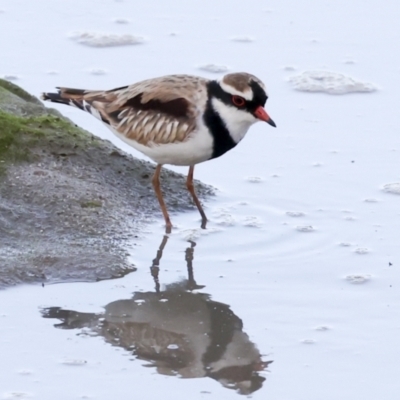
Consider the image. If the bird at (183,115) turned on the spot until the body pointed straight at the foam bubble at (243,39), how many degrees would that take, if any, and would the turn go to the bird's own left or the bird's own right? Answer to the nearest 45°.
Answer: approximately 90° to the bird's own left

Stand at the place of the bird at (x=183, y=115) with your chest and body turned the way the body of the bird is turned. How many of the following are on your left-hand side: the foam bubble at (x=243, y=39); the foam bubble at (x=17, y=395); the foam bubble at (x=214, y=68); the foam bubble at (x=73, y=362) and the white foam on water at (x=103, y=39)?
3

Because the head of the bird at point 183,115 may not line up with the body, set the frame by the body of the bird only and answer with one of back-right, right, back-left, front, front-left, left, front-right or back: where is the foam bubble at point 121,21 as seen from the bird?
left

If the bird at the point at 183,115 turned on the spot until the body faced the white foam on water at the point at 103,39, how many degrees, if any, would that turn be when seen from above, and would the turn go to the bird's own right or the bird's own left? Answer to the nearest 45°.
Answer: approximately 90° to the bird's own left

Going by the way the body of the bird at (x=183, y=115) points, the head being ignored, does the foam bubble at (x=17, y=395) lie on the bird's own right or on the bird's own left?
on the bird's own right

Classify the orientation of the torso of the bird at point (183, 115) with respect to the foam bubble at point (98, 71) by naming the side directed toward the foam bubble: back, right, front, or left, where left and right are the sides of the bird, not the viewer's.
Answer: left

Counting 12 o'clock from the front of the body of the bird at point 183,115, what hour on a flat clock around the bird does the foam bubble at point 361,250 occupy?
The foam bubble is roughly at 1 o'clock from the bird.

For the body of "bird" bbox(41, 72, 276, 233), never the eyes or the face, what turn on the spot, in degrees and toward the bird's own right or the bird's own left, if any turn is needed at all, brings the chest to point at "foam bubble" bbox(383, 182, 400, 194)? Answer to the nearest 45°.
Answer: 0° — it already faces it

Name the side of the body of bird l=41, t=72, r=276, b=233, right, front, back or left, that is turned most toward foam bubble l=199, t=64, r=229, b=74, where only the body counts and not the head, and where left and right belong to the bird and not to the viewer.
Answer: left

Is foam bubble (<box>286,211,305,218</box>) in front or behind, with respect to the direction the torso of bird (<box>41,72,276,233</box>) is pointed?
in front

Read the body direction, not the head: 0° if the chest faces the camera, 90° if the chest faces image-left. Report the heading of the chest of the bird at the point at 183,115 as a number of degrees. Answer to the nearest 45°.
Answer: approximately 270°
